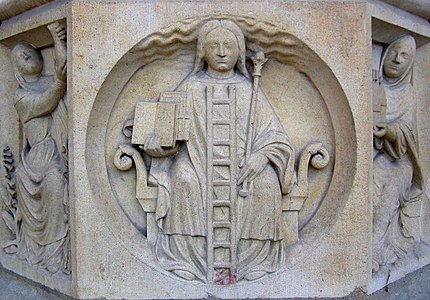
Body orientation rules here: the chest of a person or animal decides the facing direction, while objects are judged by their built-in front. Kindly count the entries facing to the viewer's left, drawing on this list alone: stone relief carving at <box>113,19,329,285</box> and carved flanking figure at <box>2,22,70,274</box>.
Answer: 0

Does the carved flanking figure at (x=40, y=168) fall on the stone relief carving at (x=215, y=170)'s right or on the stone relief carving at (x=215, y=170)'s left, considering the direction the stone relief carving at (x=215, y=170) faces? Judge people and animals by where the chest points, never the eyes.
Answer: on its right

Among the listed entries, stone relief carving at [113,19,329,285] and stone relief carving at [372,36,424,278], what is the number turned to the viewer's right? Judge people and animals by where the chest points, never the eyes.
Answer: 0

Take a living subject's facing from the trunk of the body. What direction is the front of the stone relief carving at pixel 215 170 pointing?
toward the camera
